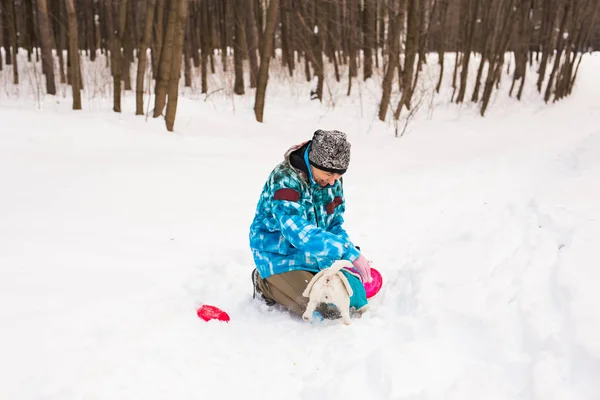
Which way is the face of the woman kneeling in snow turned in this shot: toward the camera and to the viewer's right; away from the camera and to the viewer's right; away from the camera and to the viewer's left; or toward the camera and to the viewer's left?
toward the camera and to the viewer's right

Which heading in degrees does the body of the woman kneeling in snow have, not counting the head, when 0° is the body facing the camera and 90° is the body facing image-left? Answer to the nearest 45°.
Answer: approximately 315°
